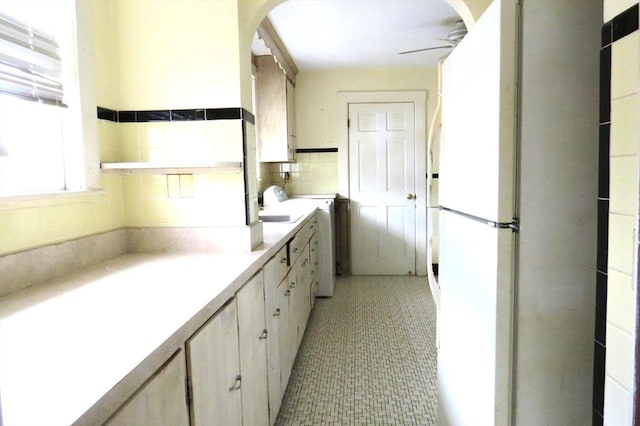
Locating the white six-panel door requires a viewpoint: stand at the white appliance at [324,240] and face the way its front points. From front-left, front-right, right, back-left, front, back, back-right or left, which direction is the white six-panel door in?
front-left

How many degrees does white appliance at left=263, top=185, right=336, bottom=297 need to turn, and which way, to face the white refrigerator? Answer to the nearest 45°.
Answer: approximately 90° to its right

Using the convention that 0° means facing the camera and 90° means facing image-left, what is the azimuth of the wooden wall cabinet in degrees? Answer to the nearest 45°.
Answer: approximately 270°

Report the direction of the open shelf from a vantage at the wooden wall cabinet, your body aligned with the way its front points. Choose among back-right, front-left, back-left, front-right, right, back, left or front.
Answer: right

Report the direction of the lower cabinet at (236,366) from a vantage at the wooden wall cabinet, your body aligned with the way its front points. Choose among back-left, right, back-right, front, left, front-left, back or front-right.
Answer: right

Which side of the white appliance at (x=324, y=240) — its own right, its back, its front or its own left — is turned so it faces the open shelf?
right

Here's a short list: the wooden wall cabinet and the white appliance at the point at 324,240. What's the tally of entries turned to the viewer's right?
2

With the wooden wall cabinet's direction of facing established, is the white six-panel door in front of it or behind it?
in front

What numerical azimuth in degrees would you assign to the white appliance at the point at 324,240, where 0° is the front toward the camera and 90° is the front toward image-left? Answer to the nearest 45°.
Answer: approximately 270°

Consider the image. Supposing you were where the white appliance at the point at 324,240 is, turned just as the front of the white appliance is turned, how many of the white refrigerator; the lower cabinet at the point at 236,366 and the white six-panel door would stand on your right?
2
